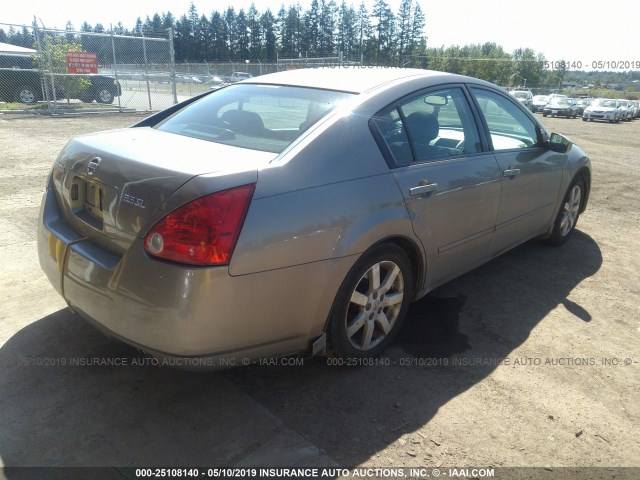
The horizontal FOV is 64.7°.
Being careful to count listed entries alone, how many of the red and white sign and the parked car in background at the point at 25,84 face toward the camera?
1

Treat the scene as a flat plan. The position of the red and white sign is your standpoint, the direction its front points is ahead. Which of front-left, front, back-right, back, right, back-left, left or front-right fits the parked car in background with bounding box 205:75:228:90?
back-left

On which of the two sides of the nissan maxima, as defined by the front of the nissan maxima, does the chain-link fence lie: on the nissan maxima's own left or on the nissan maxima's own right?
on the nissan maxima's own left

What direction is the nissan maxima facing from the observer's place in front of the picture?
facing away from the viewer and to the right of the viewer

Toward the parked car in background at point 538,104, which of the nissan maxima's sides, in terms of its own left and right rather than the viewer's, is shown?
front

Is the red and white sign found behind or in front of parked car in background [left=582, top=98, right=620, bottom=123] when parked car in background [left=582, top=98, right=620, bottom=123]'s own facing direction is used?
in front

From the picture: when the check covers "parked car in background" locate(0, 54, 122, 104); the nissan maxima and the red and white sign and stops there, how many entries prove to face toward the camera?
1

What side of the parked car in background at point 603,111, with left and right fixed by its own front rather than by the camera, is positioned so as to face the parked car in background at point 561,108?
right

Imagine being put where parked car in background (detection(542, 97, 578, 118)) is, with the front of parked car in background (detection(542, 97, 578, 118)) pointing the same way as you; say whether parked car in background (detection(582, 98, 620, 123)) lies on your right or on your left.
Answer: on your left
